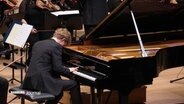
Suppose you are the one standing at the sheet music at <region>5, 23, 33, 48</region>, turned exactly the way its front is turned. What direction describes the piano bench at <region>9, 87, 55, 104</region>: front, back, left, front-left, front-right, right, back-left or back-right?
front-left

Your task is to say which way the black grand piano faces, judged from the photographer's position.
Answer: facing the viewer and to the left of the viewer

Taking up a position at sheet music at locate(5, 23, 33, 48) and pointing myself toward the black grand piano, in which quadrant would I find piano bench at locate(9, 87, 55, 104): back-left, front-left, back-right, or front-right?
front-right

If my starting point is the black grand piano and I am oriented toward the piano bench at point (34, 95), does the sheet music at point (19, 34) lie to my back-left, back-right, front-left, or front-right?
front-right

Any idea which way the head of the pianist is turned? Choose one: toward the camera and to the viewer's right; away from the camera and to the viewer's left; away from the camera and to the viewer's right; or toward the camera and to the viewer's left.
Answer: away from the camera and to the viewer's right

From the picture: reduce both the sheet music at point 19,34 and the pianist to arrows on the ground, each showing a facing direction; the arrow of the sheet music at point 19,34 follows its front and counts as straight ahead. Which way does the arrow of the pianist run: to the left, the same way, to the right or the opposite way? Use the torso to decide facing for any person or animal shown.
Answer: the opposite way

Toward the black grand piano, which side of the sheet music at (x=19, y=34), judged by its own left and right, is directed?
left

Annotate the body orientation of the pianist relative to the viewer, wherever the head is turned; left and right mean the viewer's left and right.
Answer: facing away from the viewer and to the right of the viewer

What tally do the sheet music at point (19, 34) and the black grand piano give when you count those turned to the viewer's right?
0

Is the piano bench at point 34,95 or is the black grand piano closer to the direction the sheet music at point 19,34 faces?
the piano bench

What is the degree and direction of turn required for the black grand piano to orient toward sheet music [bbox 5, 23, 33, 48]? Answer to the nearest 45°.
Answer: approximately 45° to its right

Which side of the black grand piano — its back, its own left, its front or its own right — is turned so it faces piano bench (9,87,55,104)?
front
